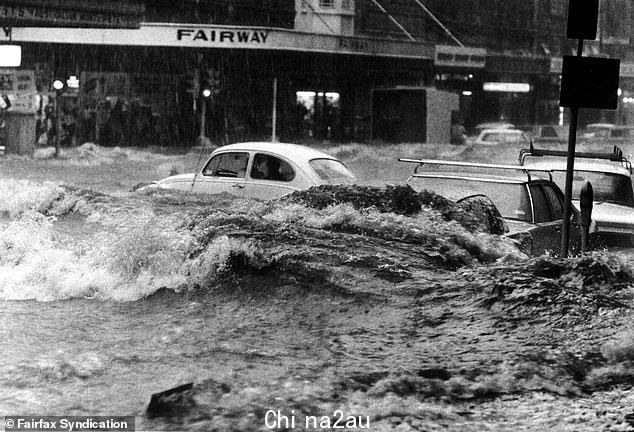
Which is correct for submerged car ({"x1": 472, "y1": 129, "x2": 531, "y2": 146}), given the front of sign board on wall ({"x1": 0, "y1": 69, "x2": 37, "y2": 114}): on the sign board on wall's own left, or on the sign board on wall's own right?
on the sign board on wall's own left

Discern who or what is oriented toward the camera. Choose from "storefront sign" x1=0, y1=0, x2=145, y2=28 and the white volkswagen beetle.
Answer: the storefront sign

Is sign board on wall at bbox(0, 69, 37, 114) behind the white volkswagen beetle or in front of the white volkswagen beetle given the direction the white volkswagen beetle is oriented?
in front

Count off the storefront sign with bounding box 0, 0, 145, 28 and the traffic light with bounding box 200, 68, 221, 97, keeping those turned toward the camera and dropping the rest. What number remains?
2

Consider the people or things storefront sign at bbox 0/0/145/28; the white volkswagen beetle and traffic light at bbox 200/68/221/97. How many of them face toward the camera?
2

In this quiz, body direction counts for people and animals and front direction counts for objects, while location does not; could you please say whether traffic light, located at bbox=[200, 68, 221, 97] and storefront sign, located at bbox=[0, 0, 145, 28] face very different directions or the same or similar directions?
same or similar directions

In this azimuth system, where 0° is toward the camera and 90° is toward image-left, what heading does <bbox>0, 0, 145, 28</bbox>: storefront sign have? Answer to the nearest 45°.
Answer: approximately 0°

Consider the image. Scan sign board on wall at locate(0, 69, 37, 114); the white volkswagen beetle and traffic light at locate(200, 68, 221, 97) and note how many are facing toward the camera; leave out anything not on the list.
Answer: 2

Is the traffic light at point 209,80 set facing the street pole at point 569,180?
yes

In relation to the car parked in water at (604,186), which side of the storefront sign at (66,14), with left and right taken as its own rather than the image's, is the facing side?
front

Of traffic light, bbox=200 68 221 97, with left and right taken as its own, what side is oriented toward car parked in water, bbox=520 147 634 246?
front

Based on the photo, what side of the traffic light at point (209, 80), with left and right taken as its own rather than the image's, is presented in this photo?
front
